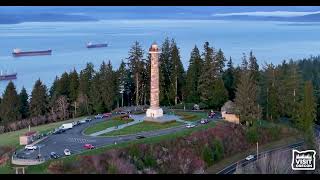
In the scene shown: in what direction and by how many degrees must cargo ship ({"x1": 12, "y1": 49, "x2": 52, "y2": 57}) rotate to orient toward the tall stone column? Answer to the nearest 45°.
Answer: approximately 90° to its right

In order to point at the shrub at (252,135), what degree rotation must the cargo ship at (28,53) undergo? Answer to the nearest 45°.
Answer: approximately 90° to its right

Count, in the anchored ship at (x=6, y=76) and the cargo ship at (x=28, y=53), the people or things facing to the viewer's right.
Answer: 2

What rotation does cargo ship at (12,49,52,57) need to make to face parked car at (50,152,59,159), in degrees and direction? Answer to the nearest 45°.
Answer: approximately 90° to its right

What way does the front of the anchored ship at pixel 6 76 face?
to the viewer's right

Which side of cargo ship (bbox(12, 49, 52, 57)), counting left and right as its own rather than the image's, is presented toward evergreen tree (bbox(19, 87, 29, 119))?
right

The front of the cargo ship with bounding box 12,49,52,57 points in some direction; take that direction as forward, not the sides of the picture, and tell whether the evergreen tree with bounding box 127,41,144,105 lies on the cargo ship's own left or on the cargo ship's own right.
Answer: on the cargo ship's own right
